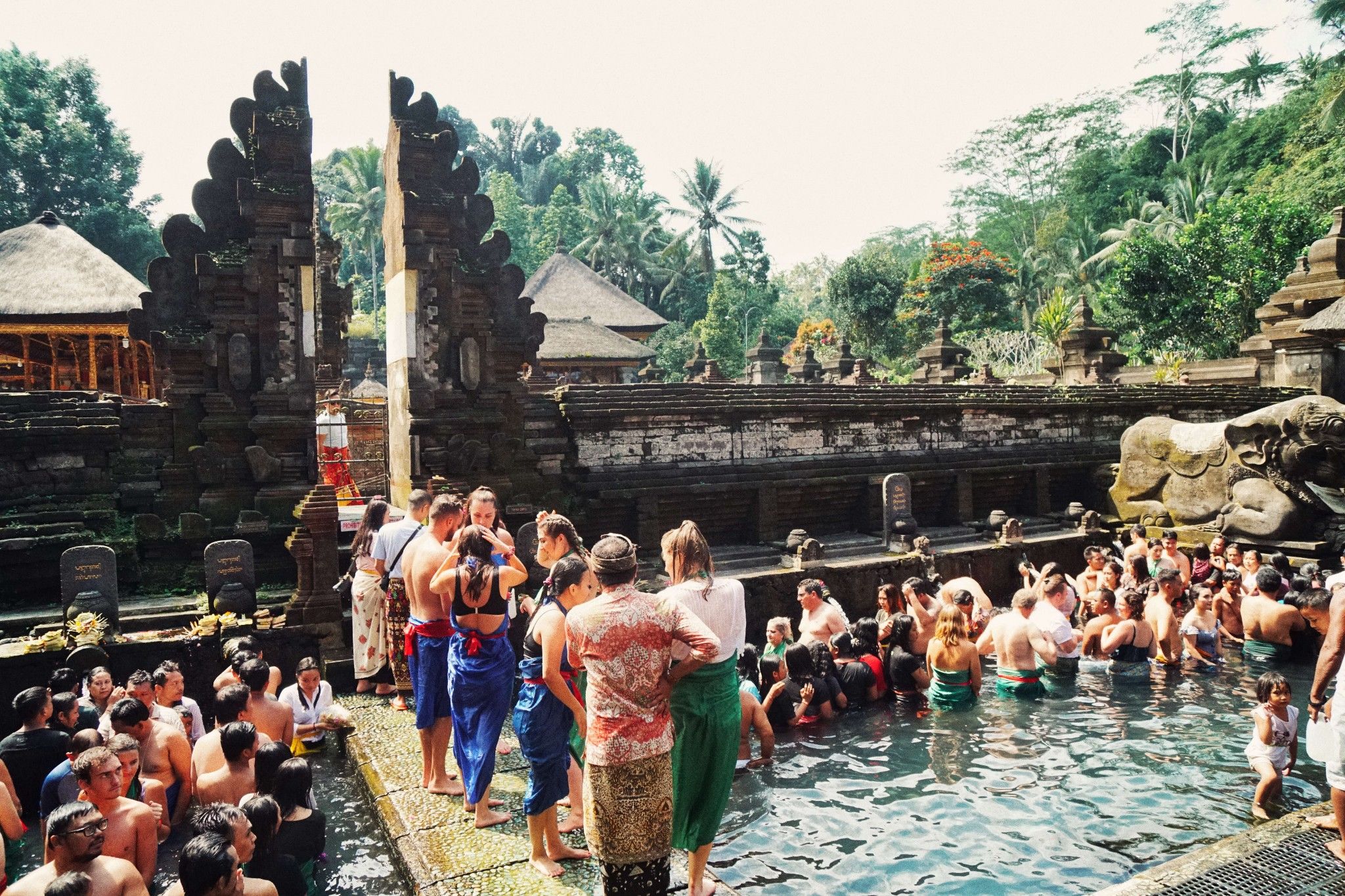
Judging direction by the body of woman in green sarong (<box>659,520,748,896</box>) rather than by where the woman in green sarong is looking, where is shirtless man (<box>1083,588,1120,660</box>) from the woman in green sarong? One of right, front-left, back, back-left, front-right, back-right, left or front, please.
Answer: front-right

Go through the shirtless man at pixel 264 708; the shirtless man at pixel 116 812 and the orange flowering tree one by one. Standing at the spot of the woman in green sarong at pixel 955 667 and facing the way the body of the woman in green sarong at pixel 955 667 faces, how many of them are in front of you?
1

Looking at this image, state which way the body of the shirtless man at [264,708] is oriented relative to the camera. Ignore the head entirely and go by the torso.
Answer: away from the camera

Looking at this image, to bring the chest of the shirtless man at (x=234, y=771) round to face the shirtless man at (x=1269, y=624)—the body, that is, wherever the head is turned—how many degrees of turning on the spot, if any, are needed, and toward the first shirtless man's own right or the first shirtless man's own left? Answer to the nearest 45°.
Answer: approximately 45° to the first shirtless man's own right

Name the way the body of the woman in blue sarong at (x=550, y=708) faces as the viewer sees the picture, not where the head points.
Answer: to the viewer's right

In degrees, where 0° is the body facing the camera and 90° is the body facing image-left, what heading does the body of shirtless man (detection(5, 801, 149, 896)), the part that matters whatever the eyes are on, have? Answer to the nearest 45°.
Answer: approximately 315°

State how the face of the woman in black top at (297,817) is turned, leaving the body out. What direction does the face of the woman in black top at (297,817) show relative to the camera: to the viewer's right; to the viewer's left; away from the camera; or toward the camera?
away from the camera

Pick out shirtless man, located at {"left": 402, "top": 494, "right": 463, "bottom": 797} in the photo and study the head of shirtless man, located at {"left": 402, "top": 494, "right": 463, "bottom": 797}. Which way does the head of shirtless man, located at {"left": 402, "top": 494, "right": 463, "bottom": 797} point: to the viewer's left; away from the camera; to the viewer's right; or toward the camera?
to the viewer's right

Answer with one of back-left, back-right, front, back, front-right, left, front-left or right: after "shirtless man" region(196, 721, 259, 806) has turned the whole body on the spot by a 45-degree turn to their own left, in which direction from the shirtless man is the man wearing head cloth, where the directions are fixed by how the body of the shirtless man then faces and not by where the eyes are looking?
back-right

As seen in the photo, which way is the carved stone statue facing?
to the viewer's right

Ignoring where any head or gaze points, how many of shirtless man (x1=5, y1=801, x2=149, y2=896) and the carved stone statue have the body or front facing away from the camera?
0

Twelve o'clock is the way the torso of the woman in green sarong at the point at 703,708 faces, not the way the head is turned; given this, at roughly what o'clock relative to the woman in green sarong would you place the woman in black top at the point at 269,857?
The woman in black top is roughly at 9 o'clock from the woman in green sarong.

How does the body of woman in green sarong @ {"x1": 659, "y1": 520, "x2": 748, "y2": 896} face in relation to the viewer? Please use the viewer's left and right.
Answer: facing away from the viewer

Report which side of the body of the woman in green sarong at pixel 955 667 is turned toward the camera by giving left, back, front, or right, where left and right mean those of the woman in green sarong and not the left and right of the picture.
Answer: back

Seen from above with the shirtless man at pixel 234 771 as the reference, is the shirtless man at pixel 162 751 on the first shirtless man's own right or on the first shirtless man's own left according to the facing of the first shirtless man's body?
on the first shirtless man's own left
